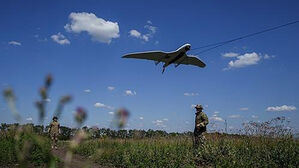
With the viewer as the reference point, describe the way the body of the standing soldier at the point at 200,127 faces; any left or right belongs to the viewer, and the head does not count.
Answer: facing the viewer and to the left of the viewer
